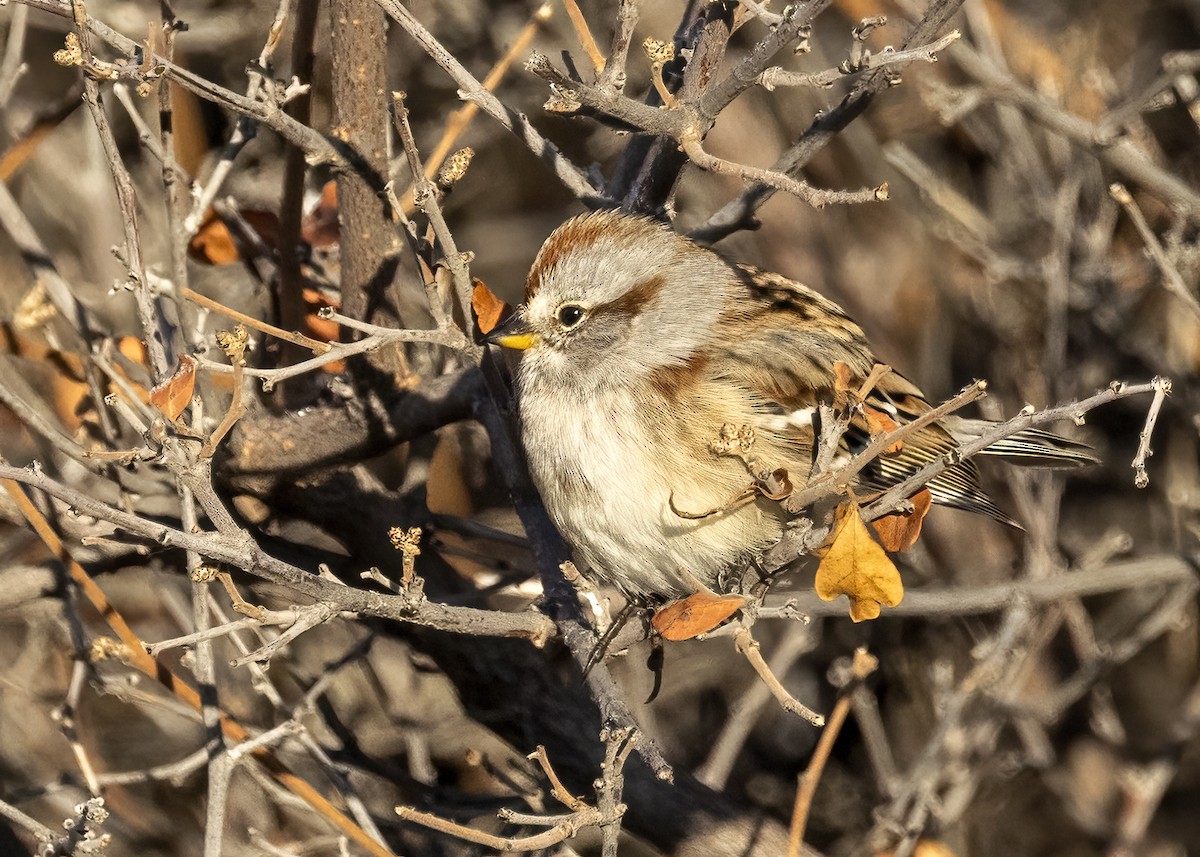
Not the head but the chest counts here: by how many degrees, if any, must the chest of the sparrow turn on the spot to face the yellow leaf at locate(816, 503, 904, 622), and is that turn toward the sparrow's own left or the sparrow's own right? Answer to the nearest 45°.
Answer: approximately 90° to the sparrow's own left

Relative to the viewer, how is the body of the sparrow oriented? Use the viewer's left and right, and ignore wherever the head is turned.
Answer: facing to the left of the viewer

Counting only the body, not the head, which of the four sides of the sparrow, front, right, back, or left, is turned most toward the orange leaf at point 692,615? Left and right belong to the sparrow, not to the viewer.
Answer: left
